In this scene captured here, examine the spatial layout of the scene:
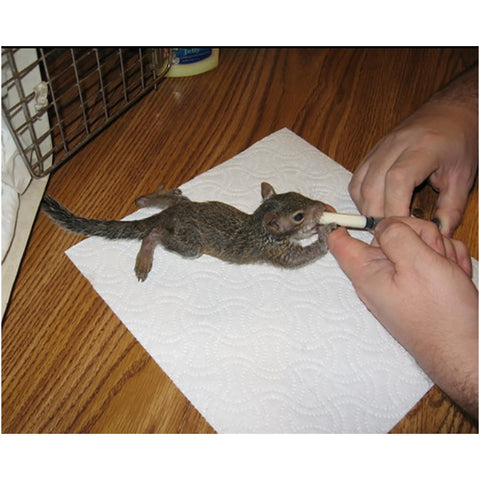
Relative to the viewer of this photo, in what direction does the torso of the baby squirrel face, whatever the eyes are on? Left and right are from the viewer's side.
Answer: facing to the right of the viewer
